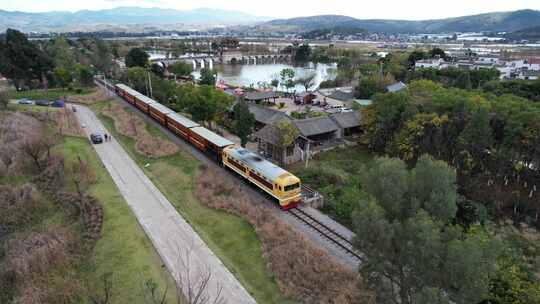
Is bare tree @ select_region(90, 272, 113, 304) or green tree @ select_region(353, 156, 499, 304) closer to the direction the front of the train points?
the green tree

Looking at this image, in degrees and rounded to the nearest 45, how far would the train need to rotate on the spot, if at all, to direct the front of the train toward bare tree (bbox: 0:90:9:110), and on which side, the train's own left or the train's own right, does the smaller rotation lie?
approximately 180°

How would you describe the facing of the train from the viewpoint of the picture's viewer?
facing the viewer and to the right of the viewer

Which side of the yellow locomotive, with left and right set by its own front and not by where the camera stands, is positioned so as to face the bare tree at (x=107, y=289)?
right

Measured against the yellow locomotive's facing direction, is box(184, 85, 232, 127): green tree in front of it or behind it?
behind

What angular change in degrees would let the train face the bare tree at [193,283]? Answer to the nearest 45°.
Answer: approximately 45° to its right

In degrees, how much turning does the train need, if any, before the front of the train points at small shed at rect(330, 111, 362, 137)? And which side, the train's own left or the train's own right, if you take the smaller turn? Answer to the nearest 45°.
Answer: approximately 90° to the train's own left

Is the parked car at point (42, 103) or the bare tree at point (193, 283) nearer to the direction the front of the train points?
the bare tree

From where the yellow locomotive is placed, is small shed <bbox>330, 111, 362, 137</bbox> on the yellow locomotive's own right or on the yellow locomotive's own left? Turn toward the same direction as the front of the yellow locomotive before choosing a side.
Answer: on the yellow locomotive's own left

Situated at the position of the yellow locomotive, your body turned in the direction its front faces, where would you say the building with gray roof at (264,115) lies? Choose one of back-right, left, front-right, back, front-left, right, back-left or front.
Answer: back-left
